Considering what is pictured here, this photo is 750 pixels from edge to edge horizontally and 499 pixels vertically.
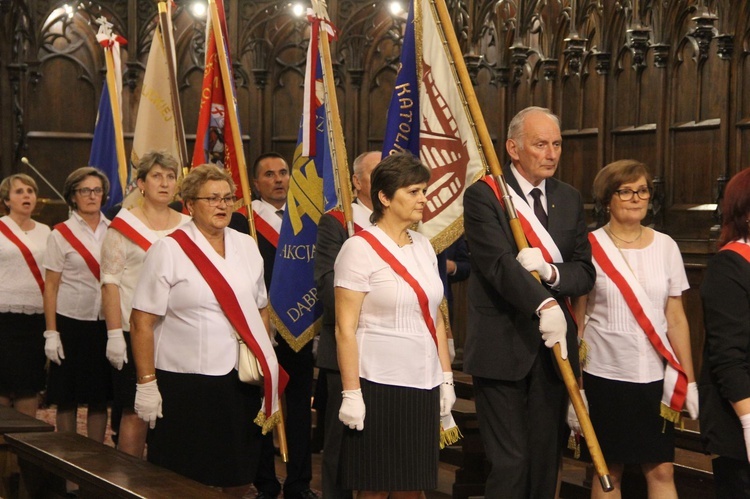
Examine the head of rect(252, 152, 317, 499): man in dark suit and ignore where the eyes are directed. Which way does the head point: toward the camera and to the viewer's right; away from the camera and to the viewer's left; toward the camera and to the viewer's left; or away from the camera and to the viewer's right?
toward the camera and to the viewer's right

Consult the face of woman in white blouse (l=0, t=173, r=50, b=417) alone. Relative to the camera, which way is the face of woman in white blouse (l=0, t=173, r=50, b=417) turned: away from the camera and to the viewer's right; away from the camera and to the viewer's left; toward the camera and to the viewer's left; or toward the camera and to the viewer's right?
toward the camera and to the viewer's right

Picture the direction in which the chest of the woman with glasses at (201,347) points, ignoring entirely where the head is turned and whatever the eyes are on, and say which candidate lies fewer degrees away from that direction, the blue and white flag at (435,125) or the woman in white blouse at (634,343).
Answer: the woman in white blouse

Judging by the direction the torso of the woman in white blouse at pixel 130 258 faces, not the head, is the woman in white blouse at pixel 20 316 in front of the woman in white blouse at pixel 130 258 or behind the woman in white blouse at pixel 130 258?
behind

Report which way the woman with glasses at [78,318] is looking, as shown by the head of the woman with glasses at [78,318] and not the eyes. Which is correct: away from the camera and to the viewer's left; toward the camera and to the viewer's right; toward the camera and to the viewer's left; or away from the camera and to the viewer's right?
toward the camera and to the viewer's right
